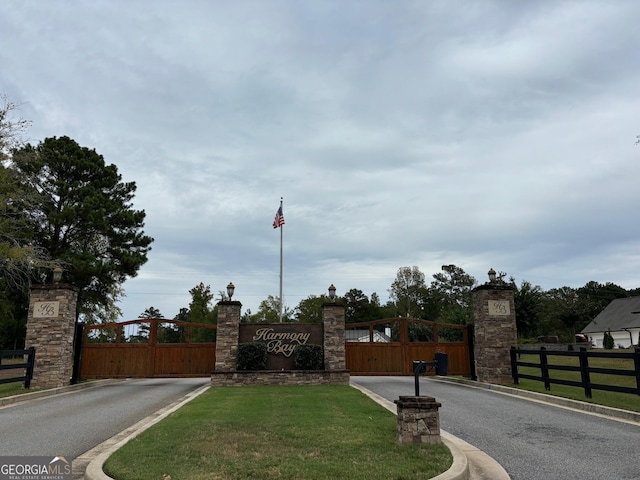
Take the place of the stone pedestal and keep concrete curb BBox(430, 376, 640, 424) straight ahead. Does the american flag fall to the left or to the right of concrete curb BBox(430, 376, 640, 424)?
left

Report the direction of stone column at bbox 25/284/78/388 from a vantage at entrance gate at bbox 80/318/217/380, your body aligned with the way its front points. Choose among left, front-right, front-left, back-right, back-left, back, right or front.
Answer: front-right

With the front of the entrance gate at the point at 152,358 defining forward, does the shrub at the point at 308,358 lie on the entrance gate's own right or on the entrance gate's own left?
on the entrance gate's own left

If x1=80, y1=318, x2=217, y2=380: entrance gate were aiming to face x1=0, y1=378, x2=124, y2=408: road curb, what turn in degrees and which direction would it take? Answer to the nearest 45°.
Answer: approximately 45° to its right

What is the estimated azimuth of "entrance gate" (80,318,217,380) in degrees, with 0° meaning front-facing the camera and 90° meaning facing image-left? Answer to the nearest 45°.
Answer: approximately 0°

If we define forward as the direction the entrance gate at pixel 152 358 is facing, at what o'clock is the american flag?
The american flag is roughly at 8 o'clock from the entrance gate.

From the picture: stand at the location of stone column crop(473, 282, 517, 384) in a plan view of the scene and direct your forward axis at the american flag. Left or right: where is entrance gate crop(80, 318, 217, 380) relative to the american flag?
left

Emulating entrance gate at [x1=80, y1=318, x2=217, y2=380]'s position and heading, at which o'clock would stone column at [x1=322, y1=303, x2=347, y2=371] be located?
The stone column is roughly at 10 o'clock from the entrance gate.

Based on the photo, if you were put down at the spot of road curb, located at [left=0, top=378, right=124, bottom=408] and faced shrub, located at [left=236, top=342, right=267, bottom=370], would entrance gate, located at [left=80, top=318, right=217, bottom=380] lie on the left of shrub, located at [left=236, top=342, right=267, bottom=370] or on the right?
left

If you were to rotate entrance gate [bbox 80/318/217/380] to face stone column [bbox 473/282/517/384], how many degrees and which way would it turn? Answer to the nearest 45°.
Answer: approximately 45° to its left

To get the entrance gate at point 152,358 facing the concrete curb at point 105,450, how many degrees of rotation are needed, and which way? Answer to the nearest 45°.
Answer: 0° — it already faces it

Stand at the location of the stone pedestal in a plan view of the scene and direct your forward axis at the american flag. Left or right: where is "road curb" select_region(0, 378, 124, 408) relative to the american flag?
left
